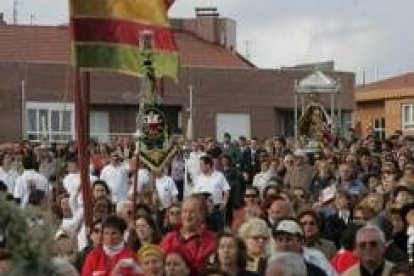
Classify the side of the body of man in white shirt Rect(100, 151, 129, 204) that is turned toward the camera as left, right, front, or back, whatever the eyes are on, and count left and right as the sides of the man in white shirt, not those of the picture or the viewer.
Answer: front

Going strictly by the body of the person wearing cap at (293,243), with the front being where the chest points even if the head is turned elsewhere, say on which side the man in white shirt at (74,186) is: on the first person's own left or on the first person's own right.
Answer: on the first person's own right

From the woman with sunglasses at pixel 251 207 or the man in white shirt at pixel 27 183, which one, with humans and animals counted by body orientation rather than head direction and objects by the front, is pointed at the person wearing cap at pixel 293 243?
the woman with sunglasses

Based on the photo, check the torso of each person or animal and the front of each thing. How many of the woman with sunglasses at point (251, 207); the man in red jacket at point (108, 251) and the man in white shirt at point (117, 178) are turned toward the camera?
3

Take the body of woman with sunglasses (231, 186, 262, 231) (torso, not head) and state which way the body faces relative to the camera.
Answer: toward the camera
